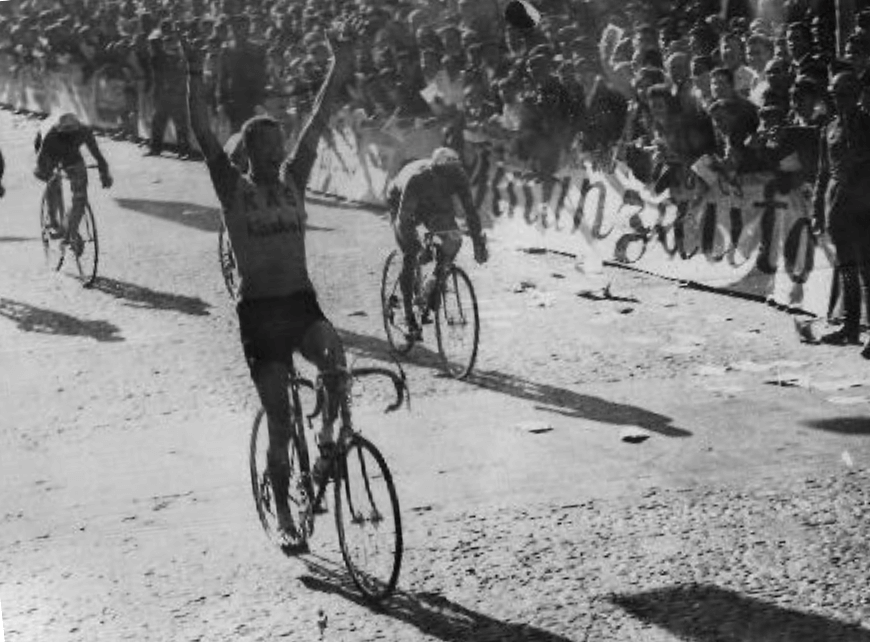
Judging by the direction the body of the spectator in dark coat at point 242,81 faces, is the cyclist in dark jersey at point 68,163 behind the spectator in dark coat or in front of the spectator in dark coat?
in front

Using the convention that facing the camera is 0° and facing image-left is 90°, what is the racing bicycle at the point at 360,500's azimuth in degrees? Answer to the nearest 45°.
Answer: approximately 315°

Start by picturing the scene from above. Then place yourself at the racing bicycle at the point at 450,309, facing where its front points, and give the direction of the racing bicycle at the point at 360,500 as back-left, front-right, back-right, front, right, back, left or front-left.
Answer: front-right

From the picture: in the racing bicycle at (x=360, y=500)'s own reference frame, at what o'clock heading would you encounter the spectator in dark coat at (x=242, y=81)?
The spectator in dark coat is roughly at 7 o'clock from the racing bicycle.

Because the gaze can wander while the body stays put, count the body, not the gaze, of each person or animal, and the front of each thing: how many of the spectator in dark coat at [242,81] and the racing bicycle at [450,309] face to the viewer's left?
0

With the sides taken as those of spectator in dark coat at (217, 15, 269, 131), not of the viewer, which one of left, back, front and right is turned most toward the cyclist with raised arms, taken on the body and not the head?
front
